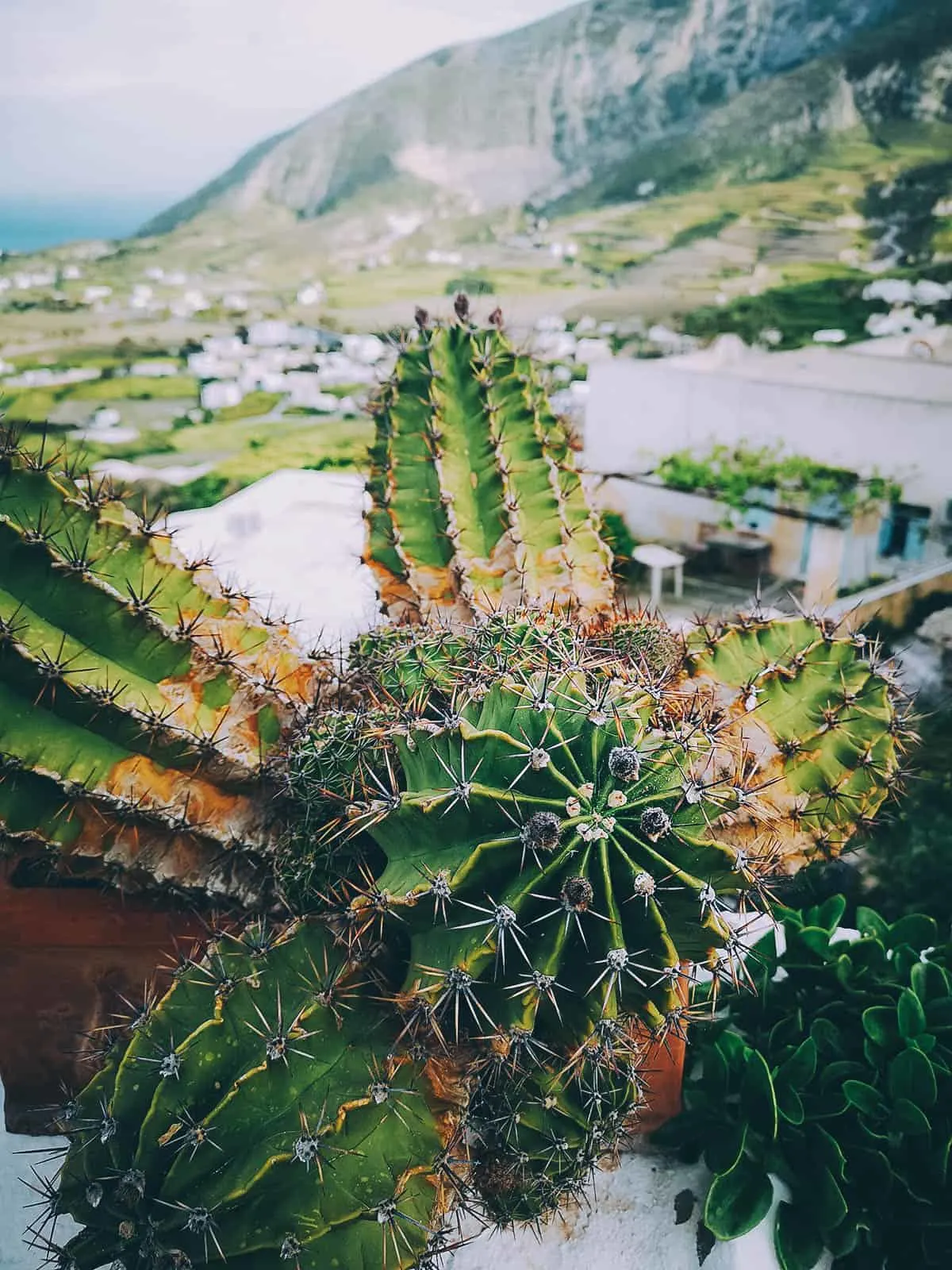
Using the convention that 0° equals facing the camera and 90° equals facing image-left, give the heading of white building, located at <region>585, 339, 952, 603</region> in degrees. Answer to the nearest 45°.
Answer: approximately 45°

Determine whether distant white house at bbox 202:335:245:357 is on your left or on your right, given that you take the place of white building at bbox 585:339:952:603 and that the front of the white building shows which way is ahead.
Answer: on your right

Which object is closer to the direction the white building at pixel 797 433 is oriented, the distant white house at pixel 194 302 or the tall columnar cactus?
the tall columnar cactus

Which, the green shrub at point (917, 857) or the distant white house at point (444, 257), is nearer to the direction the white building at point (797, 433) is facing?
the green shrub

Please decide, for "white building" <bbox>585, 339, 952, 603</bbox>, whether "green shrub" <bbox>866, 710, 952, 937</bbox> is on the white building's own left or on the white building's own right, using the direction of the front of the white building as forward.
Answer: on the white building's own left

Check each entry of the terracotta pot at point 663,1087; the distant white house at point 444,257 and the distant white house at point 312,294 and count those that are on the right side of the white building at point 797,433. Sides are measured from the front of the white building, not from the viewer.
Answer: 2

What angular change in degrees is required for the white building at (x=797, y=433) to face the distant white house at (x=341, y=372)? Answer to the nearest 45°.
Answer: approximately 90° to its right
